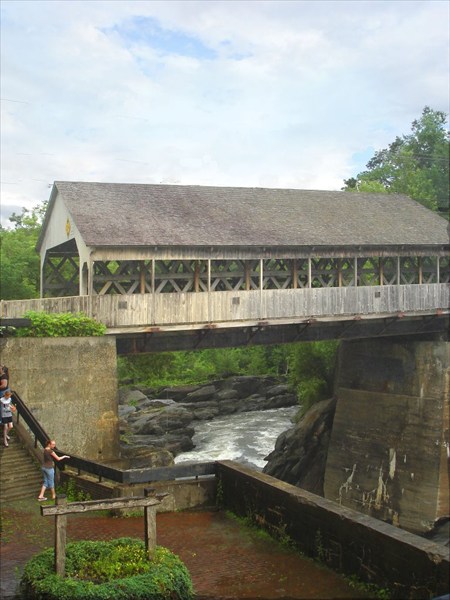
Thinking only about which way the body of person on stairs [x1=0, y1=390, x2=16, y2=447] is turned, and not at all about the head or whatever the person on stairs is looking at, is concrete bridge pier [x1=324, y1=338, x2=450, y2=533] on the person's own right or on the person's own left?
on the person's own left

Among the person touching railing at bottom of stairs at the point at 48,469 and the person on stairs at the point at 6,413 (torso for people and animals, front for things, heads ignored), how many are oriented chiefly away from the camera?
0

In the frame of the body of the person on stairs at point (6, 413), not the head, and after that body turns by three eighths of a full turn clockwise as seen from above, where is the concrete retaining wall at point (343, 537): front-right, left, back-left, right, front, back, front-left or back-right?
back-left

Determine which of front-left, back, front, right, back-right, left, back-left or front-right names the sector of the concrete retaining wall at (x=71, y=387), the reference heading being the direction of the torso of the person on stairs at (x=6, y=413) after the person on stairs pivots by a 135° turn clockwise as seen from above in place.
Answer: back-right

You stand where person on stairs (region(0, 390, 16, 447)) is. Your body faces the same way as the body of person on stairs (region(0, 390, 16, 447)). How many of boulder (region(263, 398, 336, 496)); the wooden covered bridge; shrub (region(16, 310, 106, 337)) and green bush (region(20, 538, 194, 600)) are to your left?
3

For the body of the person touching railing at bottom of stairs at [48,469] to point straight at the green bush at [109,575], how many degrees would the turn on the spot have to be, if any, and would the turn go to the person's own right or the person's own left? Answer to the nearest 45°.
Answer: approximately 90° to the person's own right

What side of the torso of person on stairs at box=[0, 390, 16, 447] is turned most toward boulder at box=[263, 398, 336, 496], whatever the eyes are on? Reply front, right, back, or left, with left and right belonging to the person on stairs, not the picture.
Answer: left

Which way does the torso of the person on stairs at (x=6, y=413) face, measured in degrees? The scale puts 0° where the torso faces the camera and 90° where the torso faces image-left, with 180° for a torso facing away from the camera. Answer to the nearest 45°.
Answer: approximately 315°
